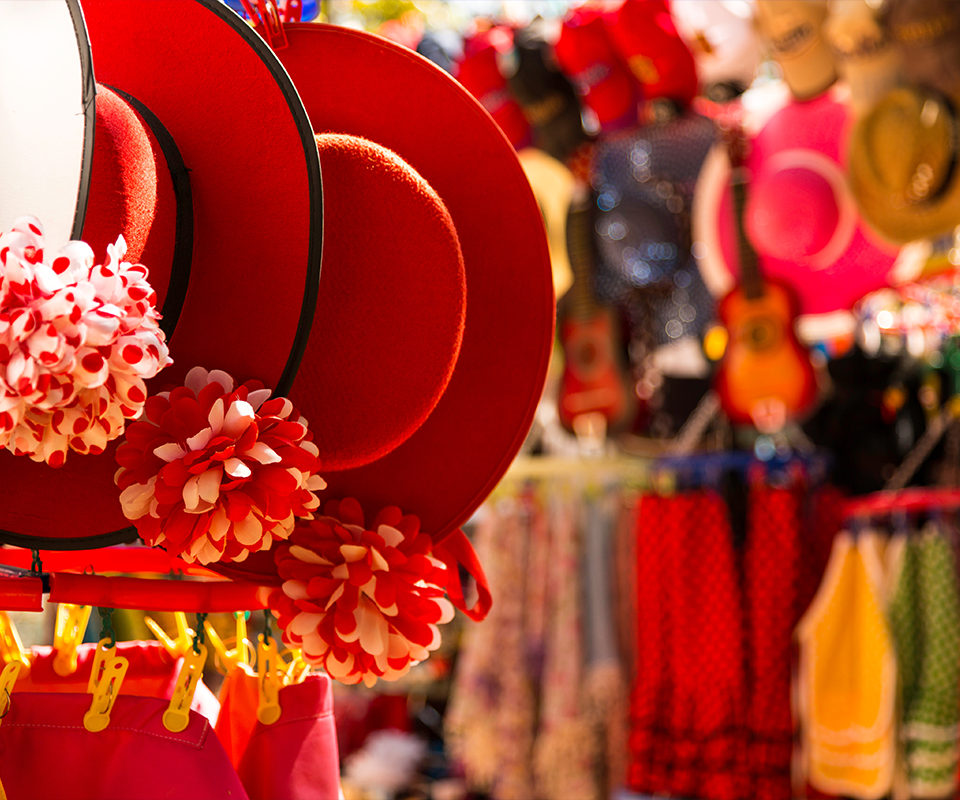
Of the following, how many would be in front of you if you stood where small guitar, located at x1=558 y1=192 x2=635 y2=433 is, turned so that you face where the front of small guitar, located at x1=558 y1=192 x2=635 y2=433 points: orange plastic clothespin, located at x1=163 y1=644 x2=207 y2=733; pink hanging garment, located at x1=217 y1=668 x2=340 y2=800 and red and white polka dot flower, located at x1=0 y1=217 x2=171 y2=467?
3

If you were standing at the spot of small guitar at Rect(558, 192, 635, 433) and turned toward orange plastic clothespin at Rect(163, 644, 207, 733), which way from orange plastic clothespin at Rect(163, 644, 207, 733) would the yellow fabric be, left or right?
left

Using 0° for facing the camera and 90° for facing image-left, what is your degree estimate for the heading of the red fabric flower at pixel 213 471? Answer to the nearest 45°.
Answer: approximately 0°

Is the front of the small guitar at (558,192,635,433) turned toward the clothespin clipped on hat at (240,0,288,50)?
yes
